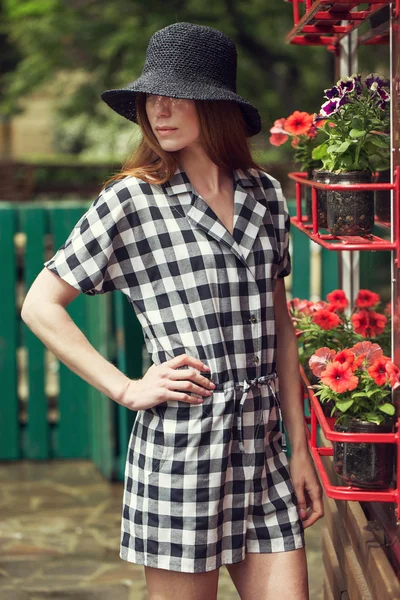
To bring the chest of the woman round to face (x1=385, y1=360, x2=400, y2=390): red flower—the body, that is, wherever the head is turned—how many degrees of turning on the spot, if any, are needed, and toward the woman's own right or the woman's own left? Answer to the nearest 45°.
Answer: approximately 45° to the woman's own left

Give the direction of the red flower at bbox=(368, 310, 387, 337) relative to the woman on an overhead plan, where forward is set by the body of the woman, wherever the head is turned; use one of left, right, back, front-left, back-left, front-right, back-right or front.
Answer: left

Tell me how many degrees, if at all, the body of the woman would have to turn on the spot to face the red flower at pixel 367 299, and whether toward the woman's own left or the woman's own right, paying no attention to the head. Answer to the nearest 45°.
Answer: approximately 90° to the woman's own left

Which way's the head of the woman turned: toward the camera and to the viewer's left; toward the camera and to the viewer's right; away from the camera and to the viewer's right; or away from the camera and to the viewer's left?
toward the camera and to the viewer's left

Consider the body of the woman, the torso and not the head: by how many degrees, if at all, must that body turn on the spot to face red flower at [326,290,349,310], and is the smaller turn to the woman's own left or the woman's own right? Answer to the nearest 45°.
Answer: approximately 90° to the woman's own left

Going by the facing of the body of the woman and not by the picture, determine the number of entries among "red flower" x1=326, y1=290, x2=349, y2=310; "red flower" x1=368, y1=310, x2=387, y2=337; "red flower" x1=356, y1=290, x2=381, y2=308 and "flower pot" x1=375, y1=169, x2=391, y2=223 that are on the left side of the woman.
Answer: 4

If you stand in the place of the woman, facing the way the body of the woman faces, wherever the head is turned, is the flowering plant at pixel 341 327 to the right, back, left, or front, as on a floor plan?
left

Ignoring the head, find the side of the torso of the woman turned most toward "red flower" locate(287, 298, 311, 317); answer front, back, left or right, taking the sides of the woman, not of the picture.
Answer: left

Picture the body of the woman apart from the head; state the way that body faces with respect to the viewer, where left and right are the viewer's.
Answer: facing the viewer and to the right of the viewer

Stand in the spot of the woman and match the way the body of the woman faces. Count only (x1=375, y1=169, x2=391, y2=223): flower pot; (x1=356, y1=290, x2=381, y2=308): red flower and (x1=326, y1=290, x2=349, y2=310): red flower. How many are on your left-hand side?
3

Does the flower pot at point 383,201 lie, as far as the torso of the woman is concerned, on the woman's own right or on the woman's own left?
on the woman's own left
